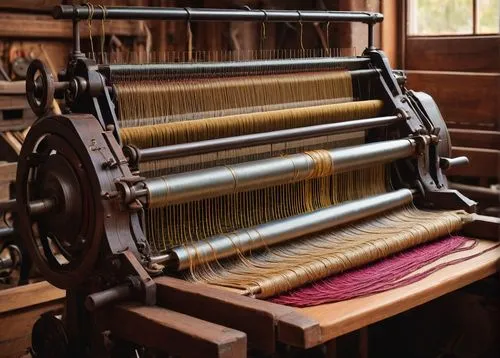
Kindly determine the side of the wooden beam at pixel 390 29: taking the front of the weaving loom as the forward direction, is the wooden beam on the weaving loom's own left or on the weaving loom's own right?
on the weaving loom's own left

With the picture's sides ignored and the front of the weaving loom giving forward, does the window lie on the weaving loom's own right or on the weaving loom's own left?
on the weaving loom's own left

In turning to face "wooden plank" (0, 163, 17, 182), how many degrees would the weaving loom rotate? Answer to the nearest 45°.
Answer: approximately 180°

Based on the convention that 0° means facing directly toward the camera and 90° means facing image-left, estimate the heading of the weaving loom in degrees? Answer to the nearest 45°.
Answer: approximately 315°
